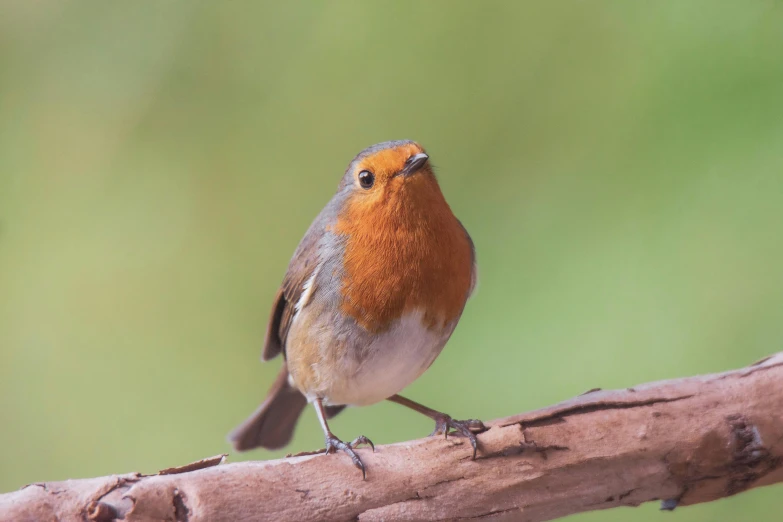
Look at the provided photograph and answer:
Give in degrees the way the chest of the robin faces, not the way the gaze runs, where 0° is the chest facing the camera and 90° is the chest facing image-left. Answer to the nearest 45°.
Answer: approximately 315°
